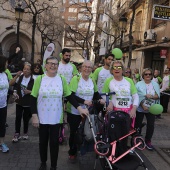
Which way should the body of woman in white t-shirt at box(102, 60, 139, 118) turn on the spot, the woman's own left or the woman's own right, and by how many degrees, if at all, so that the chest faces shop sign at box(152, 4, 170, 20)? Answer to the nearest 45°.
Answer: approximately 180°

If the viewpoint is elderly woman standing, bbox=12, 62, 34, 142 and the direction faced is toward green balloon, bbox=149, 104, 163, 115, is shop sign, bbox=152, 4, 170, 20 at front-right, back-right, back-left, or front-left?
front-left

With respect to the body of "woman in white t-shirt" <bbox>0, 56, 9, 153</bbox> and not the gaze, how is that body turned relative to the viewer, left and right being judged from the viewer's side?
facing the viewer and to the right of the viewer

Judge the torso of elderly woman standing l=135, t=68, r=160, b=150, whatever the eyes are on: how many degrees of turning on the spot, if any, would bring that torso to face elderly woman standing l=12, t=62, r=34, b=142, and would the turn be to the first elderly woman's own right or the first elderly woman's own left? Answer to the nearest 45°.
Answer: approximately 90° to the first elderly woman's own right

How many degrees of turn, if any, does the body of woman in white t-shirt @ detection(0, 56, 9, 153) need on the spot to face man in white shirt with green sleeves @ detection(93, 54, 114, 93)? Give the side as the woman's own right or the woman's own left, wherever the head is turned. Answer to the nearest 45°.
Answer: approximately 45° to the woman's own left

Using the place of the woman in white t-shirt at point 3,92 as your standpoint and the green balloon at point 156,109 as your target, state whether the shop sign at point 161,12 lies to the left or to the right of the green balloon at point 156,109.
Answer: left

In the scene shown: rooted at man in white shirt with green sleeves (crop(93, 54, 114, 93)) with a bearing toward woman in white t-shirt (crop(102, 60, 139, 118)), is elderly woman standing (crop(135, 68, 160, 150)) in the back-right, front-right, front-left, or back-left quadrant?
front-left

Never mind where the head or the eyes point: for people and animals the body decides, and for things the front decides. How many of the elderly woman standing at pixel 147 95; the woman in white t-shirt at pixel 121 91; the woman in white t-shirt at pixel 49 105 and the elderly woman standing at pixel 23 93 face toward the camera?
4

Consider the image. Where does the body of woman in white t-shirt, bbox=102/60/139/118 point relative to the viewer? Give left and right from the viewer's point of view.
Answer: facing the viewer

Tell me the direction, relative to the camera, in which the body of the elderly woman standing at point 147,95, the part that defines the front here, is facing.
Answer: toward the camera

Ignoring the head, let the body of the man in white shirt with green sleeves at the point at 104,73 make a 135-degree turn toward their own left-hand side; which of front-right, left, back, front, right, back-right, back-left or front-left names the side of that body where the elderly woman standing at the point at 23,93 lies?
left

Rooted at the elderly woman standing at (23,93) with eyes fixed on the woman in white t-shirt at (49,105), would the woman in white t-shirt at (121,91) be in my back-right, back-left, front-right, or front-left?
front-left

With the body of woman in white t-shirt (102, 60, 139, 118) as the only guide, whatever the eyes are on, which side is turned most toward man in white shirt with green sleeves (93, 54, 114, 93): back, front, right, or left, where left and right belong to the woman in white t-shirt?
back
